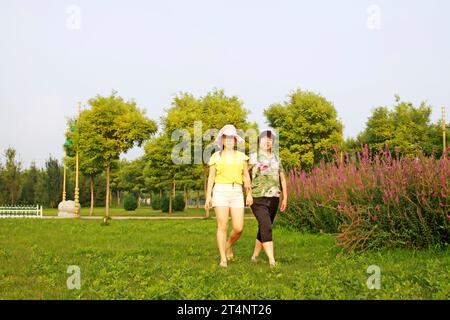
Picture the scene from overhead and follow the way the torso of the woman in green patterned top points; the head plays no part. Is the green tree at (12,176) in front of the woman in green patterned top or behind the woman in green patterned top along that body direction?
behind

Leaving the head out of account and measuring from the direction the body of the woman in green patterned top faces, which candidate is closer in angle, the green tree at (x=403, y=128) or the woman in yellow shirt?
the woman in yellow shirt

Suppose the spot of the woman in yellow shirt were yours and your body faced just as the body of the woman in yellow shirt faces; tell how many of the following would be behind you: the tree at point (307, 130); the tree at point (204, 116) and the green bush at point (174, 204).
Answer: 3

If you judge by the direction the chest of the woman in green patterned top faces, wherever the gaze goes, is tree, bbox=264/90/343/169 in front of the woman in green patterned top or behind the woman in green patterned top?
behind

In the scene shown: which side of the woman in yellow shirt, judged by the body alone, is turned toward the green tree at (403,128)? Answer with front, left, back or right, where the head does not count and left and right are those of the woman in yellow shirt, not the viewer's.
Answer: back

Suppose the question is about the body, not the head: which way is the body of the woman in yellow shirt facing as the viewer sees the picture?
toward the camera

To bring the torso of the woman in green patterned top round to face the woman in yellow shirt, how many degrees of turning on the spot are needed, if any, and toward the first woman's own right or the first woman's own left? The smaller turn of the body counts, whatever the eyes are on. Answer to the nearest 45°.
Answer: approximately 45° to the first woman's own right

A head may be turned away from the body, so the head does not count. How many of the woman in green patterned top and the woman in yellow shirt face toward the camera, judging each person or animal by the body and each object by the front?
2

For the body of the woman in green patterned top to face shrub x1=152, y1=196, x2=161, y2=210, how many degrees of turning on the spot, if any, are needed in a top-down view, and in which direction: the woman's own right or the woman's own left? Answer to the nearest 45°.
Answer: approximately 180°

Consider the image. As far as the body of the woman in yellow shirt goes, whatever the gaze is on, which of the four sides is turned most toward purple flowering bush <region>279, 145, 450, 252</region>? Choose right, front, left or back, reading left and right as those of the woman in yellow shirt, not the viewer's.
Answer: left

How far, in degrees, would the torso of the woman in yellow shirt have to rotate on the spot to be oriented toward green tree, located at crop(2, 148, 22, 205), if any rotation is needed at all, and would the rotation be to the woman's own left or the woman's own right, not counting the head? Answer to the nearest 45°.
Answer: approximately 135° to the woman's own right

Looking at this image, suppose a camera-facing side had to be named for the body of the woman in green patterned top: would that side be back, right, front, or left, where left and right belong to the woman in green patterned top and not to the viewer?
front
